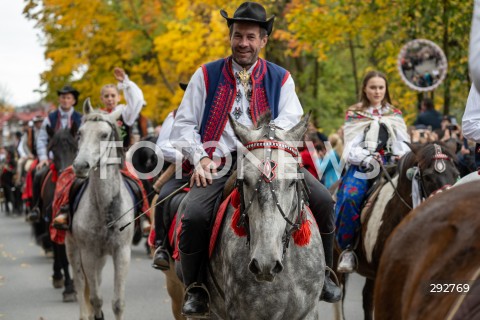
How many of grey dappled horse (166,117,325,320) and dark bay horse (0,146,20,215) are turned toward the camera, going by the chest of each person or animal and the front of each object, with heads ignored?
2

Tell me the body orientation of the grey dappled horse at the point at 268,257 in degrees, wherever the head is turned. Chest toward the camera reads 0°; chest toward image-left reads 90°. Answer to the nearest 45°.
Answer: approximately 0°

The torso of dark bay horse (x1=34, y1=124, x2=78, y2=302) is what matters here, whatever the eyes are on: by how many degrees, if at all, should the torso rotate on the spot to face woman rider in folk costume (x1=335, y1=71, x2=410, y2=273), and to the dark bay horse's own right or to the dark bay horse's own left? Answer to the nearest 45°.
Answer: approximately 45° to the dark bay horse's own left
